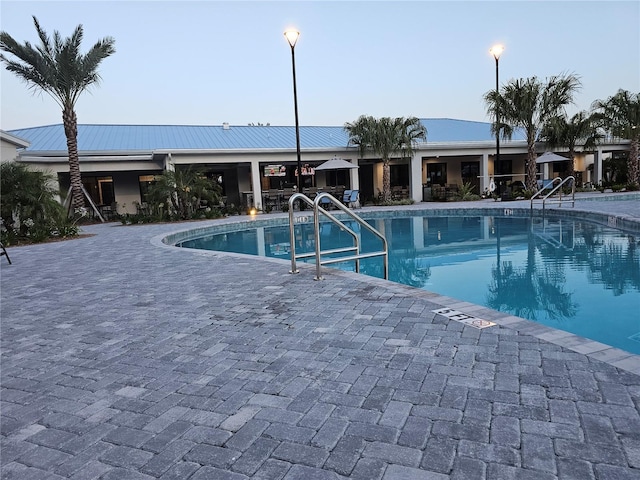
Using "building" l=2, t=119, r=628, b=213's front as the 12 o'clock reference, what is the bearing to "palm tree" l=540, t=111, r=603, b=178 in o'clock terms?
The palm tree is roughly at 9 o'clock from the building.

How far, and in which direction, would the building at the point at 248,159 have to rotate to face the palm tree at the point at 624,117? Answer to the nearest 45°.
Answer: approximately 90° to its left
